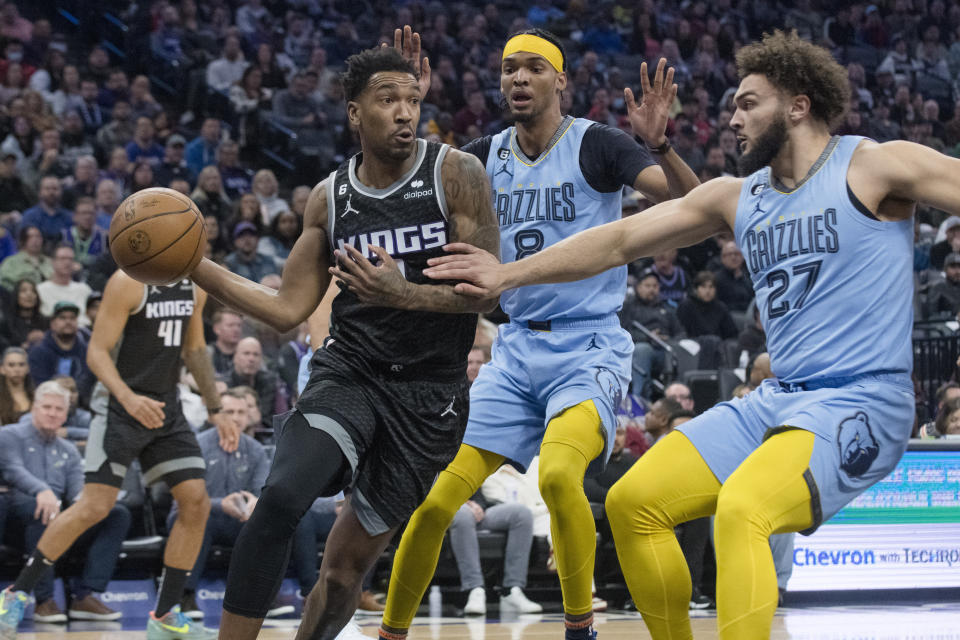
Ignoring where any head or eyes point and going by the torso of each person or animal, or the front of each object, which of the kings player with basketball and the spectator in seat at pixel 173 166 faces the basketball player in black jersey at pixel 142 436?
the spectator in seat

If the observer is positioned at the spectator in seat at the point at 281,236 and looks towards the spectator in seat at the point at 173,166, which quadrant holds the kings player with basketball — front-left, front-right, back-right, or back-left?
back-left

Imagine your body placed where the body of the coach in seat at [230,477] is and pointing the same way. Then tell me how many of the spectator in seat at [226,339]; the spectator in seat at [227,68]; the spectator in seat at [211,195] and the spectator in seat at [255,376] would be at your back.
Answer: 4

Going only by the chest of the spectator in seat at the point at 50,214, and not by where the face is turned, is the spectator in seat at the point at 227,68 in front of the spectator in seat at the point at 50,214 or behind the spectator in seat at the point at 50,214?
behind

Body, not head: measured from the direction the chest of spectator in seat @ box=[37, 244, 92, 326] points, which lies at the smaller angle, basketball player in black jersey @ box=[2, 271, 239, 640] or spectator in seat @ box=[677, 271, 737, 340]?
the basketball player in black jersey

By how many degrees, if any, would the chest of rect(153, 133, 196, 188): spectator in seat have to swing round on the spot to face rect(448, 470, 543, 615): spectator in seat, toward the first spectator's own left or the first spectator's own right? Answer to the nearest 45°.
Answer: approximately 45° to the first spectator's own left

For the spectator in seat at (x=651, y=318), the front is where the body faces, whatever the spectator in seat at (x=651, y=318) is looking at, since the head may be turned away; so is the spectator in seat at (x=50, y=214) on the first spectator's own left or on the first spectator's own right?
on the first spectator's own right

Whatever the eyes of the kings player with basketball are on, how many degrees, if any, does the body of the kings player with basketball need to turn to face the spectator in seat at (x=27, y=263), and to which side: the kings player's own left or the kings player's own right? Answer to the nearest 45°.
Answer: approximately 135° to the kings player's own right

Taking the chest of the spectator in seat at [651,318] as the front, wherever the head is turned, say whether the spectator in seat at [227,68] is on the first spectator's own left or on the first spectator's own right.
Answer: on the first spectator's own right

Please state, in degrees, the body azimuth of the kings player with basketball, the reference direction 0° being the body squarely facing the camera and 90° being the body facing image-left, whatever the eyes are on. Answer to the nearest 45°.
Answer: approximately 0°

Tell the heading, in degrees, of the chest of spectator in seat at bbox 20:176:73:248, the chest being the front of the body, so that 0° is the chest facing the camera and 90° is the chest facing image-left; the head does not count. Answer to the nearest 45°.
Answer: approximately 0°
